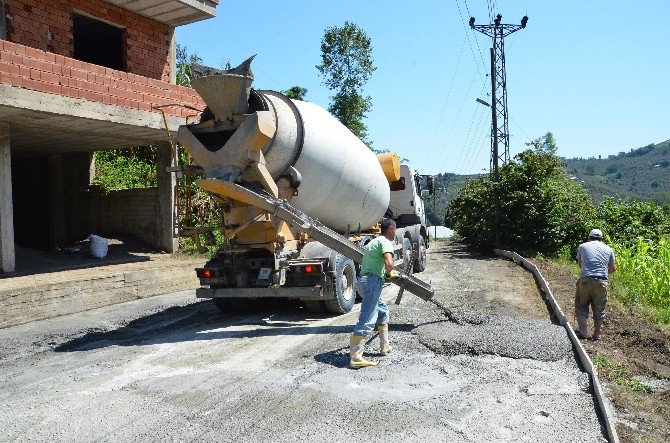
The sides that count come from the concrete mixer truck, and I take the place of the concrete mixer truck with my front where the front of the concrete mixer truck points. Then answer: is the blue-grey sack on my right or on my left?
on my left

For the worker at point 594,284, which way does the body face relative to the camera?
away from the camera

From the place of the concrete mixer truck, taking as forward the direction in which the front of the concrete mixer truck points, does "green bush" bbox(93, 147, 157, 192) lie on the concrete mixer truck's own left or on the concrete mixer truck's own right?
on the concrete mixer truck's own left

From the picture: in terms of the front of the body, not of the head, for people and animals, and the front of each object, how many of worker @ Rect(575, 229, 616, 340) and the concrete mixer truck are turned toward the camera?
0

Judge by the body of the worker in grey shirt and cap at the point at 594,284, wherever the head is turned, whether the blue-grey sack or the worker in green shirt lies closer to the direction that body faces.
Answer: the blue-grey sack

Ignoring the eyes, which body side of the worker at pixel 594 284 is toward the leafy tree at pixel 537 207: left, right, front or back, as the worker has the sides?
front

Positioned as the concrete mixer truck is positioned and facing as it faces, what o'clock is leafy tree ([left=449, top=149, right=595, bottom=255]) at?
The leafy tree is roughly at 12 o'clock from the concrete mixer truck.

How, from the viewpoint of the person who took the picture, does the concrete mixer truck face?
facing away from the viewer and to the right of the viewer

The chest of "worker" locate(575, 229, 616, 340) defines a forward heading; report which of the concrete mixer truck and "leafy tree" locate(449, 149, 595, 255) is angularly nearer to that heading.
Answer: the leafy tree

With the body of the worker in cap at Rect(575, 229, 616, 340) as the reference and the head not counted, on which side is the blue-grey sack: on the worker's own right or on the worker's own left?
on the worker's own left
